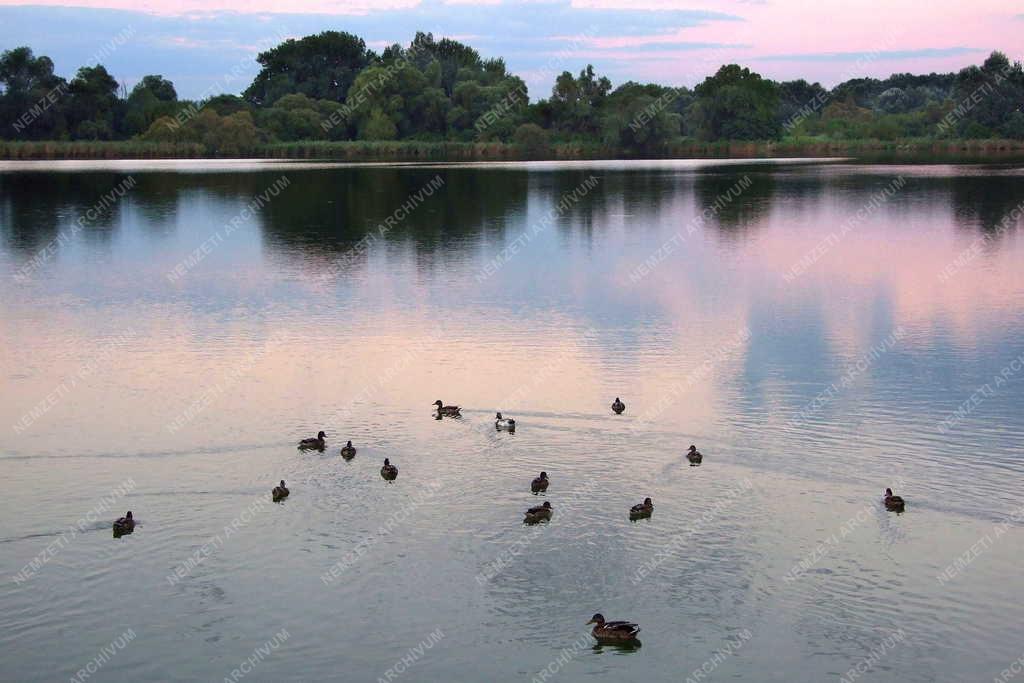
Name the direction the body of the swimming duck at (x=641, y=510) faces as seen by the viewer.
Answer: to the viewer's right

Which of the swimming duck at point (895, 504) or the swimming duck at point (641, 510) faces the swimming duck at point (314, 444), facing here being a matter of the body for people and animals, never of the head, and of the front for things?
the swimming duck at point (895, 504)

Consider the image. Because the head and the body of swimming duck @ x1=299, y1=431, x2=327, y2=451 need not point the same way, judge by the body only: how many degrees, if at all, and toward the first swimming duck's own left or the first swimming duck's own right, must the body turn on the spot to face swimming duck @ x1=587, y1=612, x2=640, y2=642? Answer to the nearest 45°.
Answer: approximately 45° to the first swimming duck's own right

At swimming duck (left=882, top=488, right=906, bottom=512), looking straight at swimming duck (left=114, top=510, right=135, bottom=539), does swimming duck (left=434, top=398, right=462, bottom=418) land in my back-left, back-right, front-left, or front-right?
front-right

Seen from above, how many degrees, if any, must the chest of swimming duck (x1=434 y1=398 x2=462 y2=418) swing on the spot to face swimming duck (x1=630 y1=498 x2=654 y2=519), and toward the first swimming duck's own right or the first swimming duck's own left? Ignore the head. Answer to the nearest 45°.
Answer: approximately 135° to the first swimming duck's own left

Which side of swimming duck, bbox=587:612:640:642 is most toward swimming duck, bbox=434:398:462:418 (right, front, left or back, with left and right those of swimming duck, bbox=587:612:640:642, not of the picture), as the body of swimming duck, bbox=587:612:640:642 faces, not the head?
right

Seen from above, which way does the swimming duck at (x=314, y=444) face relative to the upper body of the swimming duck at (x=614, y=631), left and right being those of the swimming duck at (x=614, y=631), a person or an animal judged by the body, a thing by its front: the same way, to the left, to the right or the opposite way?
the opposite way

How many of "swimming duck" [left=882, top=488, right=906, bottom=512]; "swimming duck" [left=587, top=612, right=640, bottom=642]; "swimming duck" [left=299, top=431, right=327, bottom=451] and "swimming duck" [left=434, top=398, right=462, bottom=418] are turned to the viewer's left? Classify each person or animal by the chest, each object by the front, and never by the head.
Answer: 3

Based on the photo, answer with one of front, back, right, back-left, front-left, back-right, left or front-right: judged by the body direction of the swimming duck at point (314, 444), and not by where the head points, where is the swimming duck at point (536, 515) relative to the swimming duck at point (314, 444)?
front-right

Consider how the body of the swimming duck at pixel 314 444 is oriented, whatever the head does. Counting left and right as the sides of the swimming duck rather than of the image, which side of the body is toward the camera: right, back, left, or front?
right

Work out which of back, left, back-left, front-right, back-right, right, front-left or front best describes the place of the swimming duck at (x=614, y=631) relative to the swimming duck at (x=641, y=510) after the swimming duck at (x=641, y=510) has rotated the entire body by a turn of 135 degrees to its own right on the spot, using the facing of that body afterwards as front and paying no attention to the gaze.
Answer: front-left

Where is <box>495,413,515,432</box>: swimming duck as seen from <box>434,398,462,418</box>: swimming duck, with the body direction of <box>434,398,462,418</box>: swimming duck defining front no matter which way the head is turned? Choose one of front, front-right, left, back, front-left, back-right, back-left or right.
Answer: back-left

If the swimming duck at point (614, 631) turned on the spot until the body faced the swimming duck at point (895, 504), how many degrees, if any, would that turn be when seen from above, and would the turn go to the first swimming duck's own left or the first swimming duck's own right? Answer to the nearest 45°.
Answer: approximately 135° to the first swimming duck's own right

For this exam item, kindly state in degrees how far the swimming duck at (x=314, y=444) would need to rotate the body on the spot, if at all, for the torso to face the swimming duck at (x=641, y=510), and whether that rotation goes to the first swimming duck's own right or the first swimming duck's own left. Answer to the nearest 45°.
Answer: approximately 45° to the first swimming duck's own right

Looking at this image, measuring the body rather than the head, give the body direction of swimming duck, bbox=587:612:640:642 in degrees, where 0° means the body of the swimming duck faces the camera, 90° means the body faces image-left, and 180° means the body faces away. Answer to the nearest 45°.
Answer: approximately 90°

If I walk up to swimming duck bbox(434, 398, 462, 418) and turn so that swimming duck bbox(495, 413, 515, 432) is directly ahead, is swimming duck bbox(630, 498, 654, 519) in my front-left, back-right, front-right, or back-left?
front-right

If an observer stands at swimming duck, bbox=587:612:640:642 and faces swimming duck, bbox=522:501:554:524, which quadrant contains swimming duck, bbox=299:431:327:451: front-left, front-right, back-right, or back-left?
front-left

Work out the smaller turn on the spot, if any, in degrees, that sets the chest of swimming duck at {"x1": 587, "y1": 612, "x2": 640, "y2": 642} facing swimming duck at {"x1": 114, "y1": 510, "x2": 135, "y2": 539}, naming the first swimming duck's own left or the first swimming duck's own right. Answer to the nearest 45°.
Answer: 0° — it already faces it

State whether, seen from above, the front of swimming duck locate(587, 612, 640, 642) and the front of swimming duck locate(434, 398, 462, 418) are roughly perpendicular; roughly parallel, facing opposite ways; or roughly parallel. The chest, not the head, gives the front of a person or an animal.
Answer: roughly parallel

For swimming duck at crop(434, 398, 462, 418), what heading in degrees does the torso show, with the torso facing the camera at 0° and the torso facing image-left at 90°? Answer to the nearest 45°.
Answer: approximately 90°
